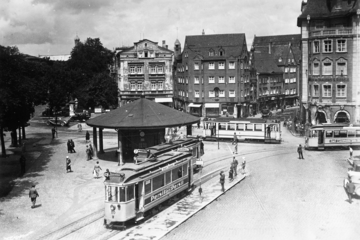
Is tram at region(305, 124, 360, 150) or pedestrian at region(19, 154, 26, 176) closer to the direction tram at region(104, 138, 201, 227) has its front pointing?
the pedestrian

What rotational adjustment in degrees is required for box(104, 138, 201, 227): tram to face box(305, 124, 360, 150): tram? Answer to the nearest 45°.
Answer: approximately 180°

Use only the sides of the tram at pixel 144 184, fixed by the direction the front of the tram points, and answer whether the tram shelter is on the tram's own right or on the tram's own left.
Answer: on the tram's own right

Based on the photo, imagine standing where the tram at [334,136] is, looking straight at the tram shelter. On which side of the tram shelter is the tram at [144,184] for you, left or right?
left

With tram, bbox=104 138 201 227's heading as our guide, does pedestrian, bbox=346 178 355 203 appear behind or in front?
behind

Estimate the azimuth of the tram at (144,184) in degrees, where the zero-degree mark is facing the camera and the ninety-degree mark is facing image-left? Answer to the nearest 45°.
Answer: approximately 45°

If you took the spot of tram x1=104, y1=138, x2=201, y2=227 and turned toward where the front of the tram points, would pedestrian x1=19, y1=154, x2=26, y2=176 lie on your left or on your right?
on your right

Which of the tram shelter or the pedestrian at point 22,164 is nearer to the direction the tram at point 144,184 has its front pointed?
the pedestrian
